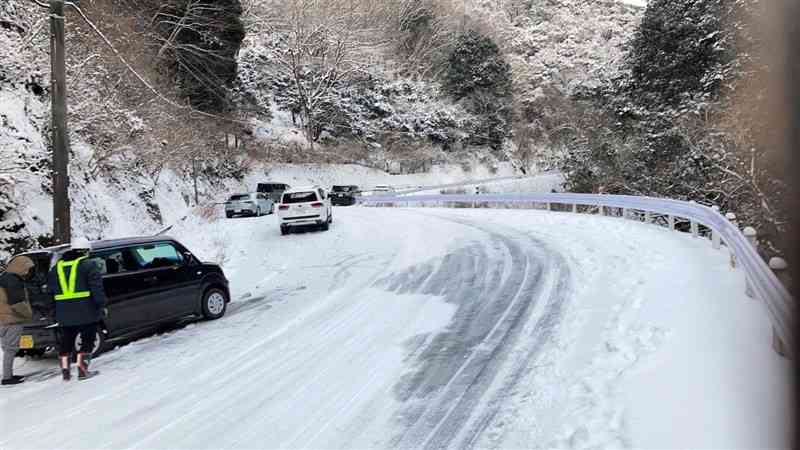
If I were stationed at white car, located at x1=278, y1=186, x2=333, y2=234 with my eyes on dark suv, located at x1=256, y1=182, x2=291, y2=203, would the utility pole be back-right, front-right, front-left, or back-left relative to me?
back-left

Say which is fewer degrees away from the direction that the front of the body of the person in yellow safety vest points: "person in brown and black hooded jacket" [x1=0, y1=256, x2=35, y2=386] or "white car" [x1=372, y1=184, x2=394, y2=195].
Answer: the white car

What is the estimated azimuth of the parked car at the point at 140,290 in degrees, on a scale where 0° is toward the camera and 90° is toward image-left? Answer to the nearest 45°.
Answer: approximately 225°

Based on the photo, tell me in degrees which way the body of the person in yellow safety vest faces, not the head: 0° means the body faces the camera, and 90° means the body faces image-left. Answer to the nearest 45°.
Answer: approximately 225°

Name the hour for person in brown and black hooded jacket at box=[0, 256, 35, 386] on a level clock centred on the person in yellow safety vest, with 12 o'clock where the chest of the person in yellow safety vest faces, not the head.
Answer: The person in brown and black hooded jacket is roughly at 9 o'clock from the person in yellow safety vest.

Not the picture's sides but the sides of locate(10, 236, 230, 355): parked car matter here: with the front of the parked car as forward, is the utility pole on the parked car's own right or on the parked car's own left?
on the parked car's own left
